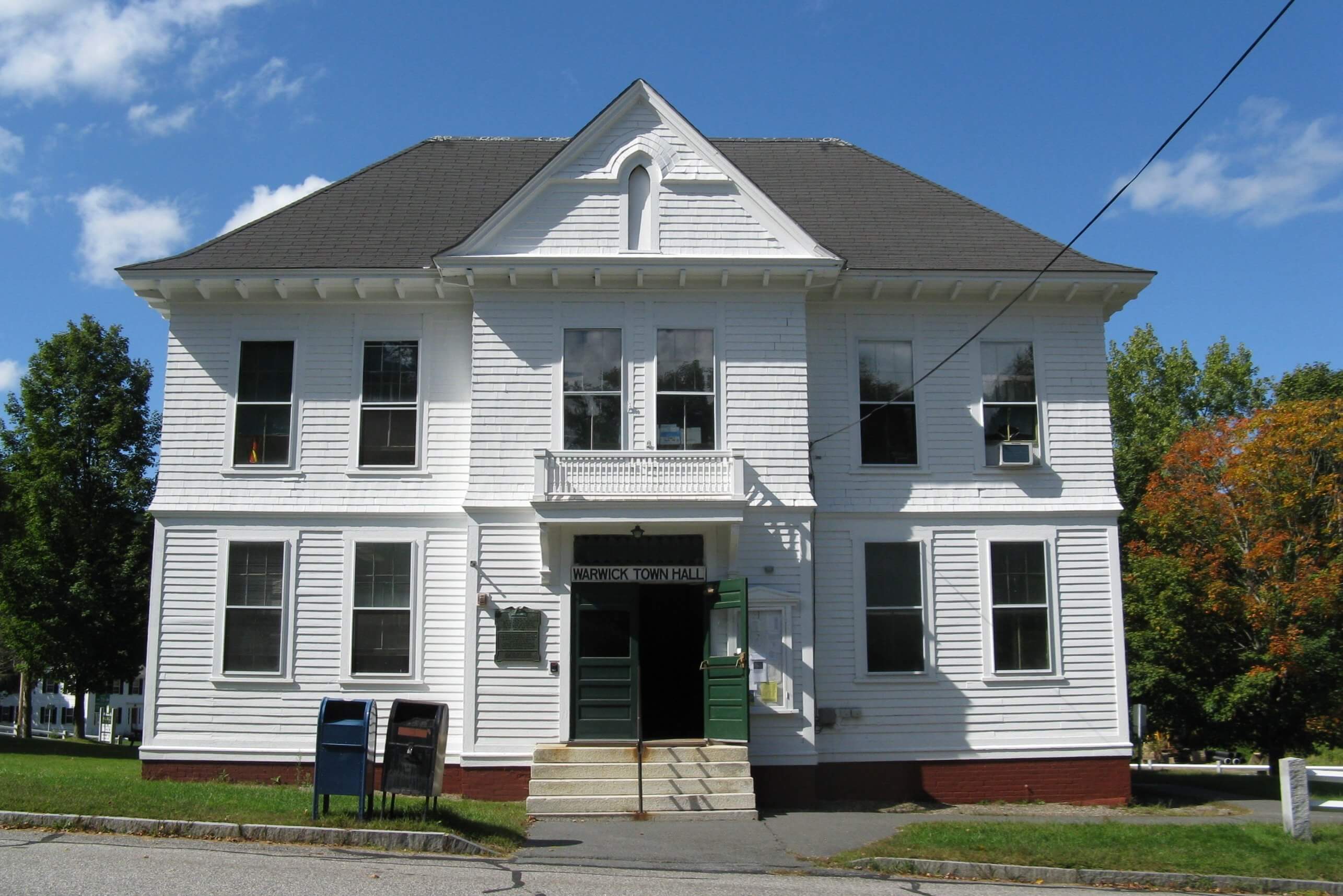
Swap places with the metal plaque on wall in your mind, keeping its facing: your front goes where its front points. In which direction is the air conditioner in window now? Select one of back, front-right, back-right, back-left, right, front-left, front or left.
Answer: left

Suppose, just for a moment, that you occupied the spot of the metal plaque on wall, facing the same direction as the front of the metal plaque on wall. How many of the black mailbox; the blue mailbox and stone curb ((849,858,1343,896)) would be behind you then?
0

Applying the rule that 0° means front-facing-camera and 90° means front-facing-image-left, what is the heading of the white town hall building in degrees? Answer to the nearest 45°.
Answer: approximately 0°

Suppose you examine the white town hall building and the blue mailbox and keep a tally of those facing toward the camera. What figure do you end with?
2

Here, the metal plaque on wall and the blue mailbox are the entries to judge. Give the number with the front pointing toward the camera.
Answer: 2

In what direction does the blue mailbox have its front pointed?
toward the camera

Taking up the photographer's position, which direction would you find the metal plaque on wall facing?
facing the viewer

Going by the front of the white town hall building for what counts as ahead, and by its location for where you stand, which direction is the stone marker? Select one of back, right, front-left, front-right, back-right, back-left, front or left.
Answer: front-left

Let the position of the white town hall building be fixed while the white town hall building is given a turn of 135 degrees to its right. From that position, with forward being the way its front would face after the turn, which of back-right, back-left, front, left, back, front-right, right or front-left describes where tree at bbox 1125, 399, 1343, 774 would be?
right

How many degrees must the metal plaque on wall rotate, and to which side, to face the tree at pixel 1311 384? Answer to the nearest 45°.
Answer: approximately 135° to its left

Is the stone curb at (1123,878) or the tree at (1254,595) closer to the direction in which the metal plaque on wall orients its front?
the stone curb

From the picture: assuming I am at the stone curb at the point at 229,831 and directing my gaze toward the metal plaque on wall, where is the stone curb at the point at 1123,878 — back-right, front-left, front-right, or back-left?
front-right

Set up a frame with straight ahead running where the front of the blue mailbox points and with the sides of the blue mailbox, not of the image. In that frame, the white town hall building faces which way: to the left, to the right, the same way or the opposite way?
the same way
